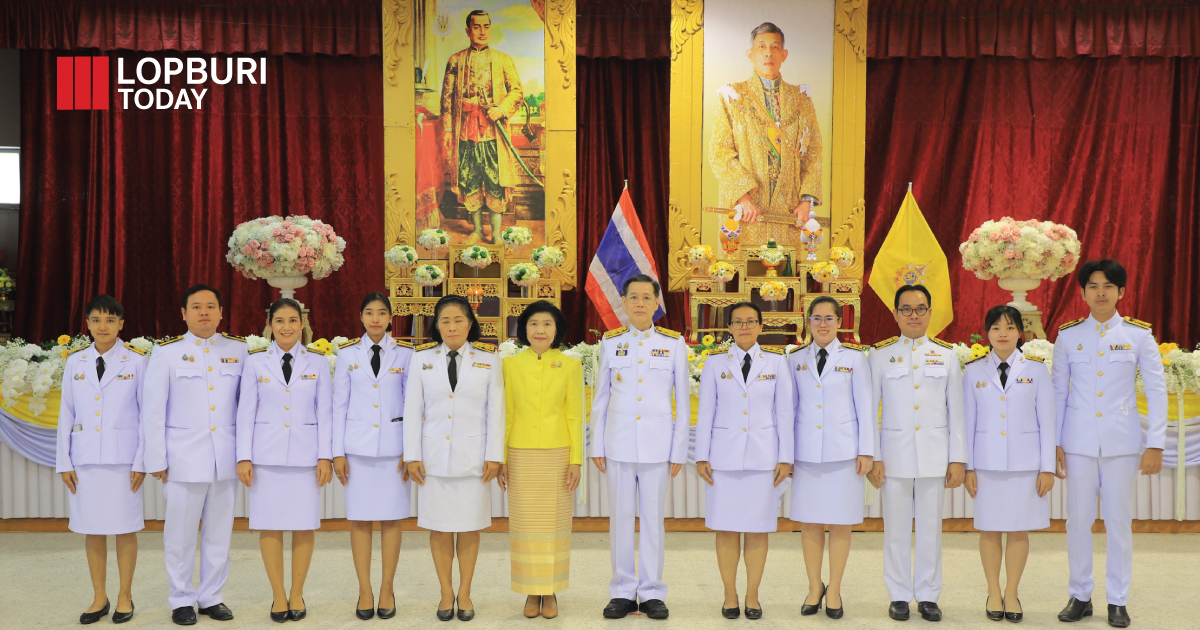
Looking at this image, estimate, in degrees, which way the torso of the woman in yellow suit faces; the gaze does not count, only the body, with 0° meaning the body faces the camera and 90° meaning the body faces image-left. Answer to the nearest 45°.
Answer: approximately 0°

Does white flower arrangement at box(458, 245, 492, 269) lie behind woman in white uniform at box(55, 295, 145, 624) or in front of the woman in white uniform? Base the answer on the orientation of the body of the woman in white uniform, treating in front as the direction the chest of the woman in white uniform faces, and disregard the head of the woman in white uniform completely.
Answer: behind

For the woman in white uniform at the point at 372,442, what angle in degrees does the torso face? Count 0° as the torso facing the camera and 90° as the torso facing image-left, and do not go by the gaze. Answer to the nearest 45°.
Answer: approximately 0°

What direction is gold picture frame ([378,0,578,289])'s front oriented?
toward the camera

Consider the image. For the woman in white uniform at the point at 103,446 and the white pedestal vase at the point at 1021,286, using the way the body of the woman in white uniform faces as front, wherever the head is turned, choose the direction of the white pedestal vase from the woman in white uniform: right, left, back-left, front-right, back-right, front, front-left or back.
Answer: left

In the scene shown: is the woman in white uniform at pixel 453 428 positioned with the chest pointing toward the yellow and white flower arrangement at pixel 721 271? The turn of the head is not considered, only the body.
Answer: no

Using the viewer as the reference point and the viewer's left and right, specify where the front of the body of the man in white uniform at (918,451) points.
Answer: facing the viewer

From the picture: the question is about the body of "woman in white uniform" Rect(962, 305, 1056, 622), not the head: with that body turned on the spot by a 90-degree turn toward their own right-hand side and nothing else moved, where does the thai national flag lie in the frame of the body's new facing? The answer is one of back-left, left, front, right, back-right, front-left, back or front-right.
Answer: front-right

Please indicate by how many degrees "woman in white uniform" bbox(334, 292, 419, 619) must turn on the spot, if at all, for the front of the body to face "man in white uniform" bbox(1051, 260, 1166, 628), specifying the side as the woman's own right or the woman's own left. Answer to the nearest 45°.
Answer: approximately 90° to the woman's own left

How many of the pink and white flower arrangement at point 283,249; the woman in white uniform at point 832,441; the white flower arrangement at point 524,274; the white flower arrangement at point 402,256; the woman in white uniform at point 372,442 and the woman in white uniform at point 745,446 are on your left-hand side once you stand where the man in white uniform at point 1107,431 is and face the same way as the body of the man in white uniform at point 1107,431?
0

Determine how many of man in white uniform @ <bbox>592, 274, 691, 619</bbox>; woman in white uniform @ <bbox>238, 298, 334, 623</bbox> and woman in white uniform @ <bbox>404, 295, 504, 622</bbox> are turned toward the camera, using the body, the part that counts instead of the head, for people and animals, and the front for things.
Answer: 3

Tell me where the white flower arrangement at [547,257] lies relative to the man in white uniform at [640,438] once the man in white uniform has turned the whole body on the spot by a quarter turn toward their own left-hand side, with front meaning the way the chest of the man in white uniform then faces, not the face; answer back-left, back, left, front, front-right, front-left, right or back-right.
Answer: left

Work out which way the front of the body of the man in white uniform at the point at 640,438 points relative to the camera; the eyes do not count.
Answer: toward the camera

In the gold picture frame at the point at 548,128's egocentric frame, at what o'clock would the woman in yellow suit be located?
The woman in yellow suit is roughly at 12 o'clock from the gold picture frame.

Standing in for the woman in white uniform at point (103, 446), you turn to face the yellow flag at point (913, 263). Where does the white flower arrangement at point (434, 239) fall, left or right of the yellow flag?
left

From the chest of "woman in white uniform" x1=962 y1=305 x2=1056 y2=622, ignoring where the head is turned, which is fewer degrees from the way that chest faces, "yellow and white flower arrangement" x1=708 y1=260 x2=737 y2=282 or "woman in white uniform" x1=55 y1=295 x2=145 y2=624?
the woman in white uniform

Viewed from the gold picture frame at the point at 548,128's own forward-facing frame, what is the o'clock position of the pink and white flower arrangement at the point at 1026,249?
The pink and white flower arrangement is roughly at 10 o'clock from the gold picture frame.
